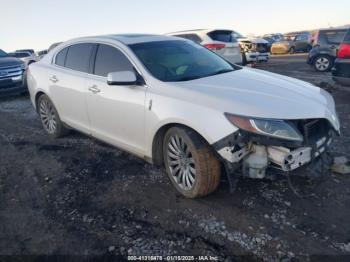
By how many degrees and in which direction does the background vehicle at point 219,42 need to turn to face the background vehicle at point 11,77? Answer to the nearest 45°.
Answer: approximately 90° to its left

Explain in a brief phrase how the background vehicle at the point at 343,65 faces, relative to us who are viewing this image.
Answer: facing away from the viewer and to the right of the viewer

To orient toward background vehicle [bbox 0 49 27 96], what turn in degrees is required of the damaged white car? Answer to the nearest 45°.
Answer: approximately 180°

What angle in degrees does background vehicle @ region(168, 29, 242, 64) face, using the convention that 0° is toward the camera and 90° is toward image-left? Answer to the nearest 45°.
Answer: approximately 135°

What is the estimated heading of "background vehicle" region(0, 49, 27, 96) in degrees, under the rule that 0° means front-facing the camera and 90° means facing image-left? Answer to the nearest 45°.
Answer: approximately 315°
